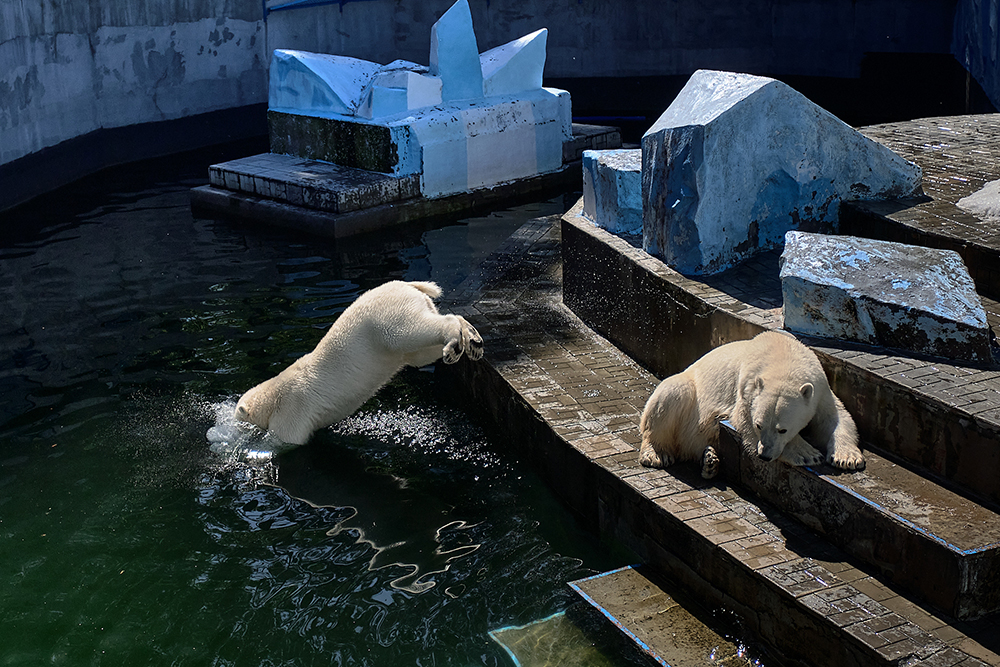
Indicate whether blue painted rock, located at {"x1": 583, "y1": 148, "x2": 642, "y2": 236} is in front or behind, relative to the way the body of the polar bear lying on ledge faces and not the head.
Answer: behind

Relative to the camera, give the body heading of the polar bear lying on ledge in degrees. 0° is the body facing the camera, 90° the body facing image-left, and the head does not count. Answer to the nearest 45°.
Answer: approximately 315°

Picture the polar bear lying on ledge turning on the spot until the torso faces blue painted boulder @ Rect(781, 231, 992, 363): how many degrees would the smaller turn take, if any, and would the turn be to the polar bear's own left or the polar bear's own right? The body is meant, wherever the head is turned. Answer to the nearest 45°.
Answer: approximately 90° to the polar bear's own left

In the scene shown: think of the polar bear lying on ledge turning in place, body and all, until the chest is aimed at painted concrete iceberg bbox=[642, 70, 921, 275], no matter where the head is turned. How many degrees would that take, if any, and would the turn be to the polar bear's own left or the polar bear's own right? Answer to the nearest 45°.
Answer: approximately 135° to the polar bear's own left

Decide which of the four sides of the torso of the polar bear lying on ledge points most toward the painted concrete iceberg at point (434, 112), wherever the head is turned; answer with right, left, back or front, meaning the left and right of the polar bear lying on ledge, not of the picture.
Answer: back

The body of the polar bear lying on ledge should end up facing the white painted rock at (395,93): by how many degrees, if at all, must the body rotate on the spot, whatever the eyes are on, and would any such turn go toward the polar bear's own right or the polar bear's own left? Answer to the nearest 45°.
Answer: approximately 180°

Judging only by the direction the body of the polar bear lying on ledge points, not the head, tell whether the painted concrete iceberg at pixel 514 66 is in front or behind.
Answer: behind

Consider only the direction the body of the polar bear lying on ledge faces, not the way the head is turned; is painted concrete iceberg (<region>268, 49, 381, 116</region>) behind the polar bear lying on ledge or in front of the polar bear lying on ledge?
behind
